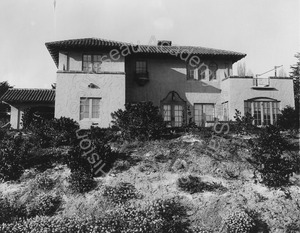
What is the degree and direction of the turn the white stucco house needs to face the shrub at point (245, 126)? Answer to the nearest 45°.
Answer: approximately 45° to its left

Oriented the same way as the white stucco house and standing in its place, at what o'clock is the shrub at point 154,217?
The shrub is roughly at 12 o'clock from the white stucco house.

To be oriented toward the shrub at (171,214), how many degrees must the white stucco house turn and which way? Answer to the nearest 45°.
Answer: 0° — it already faces it

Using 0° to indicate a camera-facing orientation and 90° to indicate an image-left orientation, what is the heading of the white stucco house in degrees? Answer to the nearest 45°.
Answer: approximately 0°

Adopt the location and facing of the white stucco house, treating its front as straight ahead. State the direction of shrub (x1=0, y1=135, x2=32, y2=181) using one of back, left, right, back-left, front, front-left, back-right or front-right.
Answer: front-right
